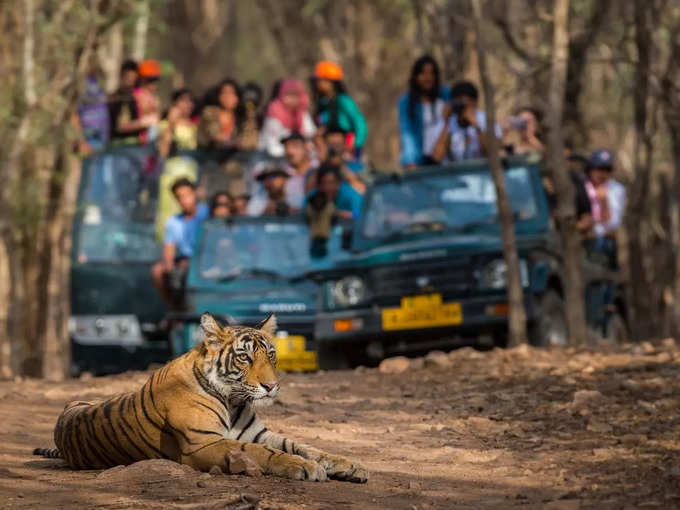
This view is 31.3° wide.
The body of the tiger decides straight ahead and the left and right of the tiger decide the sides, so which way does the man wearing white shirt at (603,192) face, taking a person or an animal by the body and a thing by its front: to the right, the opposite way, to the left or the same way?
to the right

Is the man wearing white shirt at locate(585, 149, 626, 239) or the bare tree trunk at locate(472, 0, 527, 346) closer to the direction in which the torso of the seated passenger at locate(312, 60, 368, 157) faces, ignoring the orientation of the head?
the bare tree trunk

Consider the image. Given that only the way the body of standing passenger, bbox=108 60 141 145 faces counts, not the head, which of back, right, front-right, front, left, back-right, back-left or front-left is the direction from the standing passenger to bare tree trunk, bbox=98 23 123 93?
back-left

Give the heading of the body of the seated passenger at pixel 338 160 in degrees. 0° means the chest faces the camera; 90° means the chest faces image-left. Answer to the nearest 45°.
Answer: approximately 0°

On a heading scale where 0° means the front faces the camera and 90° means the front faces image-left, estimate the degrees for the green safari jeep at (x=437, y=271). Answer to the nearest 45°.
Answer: approximately 45°

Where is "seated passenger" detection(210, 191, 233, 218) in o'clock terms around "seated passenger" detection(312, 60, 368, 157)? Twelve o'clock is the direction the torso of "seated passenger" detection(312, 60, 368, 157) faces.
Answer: "seated passenger" detection(210, 191, 233, 218) is roughly at 1 o'clock from "seated passenger" detection(312, 60, 368, 157).

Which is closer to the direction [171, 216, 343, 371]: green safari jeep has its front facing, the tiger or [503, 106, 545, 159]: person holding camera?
the tiger
